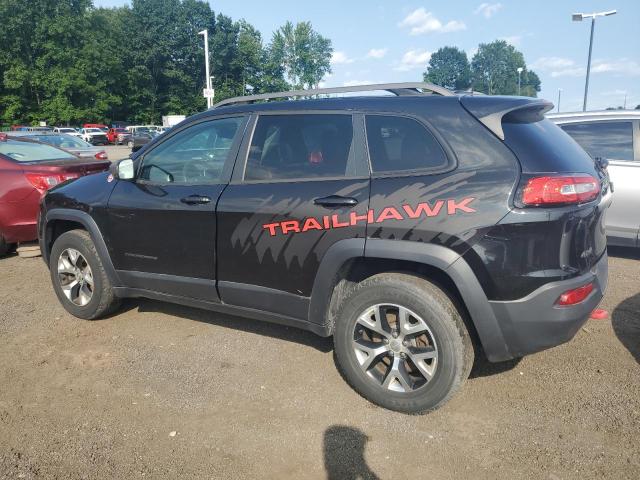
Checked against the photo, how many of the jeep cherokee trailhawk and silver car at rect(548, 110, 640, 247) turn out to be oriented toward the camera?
0

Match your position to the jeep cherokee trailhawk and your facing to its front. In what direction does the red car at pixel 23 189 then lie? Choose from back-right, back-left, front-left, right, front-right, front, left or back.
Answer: front

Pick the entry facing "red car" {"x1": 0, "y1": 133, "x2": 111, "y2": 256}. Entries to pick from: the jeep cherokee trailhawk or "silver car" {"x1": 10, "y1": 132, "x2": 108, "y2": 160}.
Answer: the jeep cherokee trailhawk

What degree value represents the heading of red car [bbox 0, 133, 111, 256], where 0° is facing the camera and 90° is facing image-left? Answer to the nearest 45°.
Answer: approximately 135°

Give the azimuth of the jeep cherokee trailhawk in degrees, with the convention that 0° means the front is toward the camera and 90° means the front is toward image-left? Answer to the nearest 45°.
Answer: approximately 135°

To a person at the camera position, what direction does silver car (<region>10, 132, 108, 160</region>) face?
facing away from the viewer and to the left of the viewer

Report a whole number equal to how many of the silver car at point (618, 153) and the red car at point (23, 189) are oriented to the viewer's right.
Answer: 0

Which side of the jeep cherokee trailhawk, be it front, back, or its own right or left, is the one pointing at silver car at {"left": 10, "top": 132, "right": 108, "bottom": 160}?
front

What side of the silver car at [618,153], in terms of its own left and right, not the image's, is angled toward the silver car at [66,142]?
front

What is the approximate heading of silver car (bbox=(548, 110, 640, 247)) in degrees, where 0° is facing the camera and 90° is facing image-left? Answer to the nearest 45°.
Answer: approximately 90°

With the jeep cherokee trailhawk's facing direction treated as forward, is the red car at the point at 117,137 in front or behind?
in front
